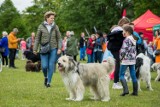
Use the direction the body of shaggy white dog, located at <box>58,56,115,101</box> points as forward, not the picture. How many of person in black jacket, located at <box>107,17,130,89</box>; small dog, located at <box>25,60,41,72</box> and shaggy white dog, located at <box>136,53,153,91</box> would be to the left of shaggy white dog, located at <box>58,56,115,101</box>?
0

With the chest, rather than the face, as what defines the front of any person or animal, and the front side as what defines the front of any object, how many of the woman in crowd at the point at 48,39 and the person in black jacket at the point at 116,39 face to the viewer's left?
0

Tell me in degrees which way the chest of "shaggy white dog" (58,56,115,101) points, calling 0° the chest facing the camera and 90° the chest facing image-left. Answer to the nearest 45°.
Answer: approximately 90°

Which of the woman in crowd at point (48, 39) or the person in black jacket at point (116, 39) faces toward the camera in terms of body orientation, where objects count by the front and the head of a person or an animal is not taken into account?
the woman in crowd

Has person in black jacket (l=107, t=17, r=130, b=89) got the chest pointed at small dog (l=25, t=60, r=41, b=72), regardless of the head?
no

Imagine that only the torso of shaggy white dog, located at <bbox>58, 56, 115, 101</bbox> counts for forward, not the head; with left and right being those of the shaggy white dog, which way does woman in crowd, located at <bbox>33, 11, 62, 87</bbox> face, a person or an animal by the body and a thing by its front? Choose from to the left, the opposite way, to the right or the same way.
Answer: to the left

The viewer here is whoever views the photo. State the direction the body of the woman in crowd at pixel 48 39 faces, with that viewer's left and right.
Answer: facing the viewer

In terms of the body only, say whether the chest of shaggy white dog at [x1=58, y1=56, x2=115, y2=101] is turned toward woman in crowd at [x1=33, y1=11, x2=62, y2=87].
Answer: no
